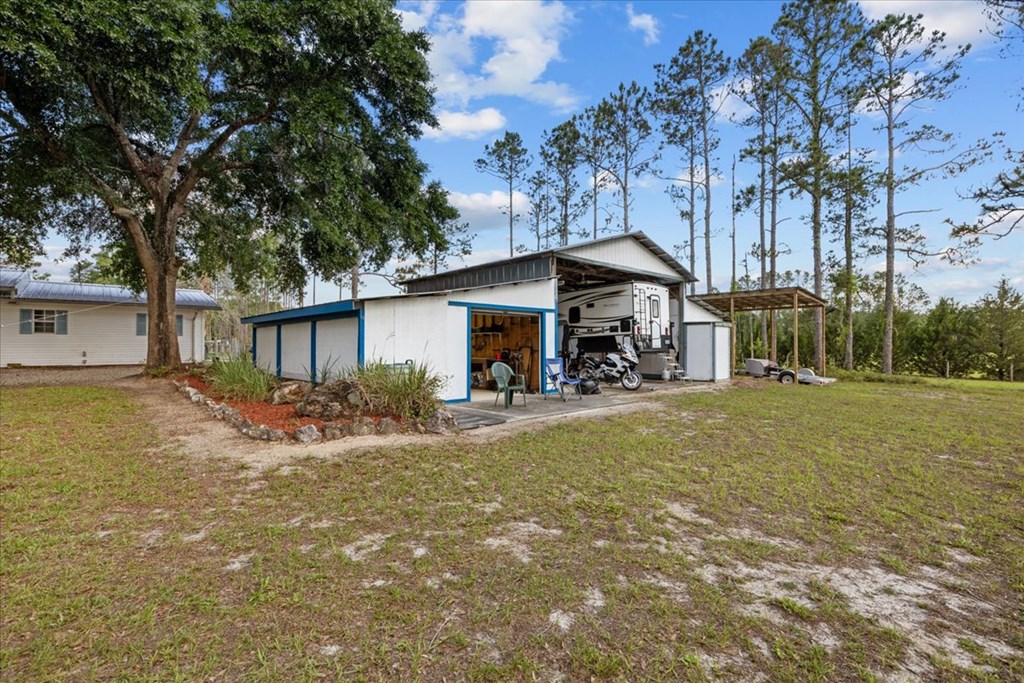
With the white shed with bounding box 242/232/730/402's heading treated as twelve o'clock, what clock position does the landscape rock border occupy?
The landscape rock border is roughly at 2 o'clock from the white shed.

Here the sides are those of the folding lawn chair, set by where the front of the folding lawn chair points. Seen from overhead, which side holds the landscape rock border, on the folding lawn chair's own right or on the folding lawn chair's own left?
on the folding lawn chair's own right

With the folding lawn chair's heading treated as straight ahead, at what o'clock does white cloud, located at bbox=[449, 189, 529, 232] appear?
The white cloud is roughly at 7 o'clock from the folding lawn chair.

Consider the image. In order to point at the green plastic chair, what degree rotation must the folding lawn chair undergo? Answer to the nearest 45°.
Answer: approximately 90° to its right

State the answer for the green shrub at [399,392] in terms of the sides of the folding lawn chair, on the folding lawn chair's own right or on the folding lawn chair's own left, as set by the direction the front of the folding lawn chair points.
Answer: on the folding lawn chair's own right

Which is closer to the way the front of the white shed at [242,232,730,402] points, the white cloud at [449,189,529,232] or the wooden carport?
the wooden carport

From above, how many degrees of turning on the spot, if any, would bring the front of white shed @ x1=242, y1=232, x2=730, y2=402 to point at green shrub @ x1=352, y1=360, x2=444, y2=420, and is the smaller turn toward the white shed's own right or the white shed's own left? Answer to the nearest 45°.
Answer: approximately 45° to the white shed's own right

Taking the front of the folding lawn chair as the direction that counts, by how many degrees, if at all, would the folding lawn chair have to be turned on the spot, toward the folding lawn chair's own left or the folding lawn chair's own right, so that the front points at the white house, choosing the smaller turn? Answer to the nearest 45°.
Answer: approximately 135° to the folding lawn chair's own right
